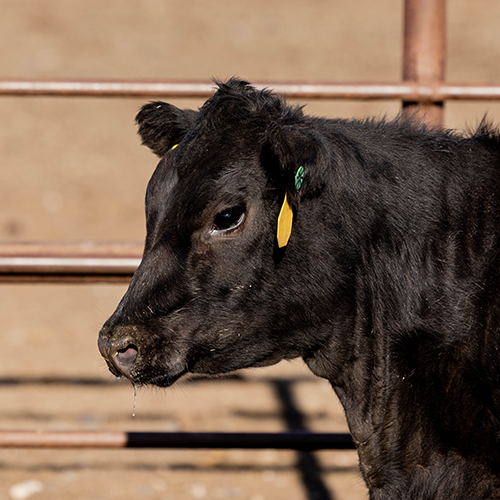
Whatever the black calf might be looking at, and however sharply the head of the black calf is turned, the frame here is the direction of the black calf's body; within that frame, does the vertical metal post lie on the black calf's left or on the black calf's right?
on the black calf's right

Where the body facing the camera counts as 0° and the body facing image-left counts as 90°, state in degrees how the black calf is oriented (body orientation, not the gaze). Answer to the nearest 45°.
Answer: approximately 90°

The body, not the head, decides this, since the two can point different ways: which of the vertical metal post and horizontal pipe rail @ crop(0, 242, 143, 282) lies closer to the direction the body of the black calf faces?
the horizontal pipe rail
